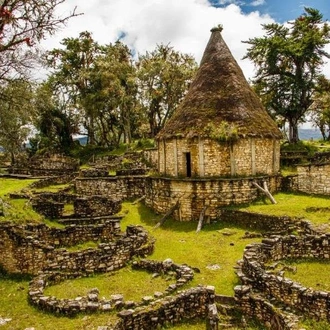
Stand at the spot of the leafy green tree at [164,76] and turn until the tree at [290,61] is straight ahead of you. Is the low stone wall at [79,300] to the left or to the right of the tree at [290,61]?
right

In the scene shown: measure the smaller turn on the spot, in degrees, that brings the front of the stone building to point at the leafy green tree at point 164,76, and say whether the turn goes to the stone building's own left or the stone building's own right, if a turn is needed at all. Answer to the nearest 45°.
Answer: approximately 135° to the stone building's own right

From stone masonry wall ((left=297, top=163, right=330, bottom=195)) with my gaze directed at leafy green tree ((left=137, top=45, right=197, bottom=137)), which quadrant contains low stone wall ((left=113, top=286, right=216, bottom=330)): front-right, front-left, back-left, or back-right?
back-left

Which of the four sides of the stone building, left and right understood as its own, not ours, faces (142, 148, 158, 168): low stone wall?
right

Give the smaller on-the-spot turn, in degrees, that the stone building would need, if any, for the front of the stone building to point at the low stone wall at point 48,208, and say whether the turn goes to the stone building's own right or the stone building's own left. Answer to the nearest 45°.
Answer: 0° — it already faces it

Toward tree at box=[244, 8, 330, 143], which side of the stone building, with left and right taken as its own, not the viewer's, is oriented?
back

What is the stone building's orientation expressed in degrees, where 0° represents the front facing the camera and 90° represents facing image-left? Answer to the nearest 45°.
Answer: approximately 45°

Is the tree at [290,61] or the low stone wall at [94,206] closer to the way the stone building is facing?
the low stone wall

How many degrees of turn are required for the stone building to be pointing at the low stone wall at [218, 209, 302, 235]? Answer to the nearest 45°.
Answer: approximately 90° to its left

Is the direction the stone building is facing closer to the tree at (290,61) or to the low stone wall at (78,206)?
the low stone wall

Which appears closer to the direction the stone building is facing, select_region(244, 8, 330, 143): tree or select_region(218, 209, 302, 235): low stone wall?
the low stone wall

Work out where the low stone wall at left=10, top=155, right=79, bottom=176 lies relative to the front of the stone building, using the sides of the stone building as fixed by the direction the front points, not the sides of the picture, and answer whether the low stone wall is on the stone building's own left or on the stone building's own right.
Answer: on the stone building's own right

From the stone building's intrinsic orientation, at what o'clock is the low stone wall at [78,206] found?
The low stone wall is roughly at 1 o'clock from the stone building.

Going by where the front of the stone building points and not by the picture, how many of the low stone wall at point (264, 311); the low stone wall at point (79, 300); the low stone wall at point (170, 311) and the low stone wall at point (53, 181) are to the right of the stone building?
1

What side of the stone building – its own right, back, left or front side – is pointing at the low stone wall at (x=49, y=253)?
front

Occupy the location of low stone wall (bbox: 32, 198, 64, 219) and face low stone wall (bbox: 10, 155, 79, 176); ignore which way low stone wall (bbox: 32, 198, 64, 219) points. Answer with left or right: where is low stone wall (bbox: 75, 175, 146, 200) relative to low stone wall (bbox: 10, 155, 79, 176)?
right

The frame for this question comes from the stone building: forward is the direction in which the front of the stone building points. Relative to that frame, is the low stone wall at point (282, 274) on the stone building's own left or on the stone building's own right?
on the stone building's own left

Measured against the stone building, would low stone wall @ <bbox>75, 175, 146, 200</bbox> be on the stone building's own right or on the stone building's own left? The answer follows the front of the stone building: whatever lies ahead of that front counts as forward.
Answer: on the stone building's own right
